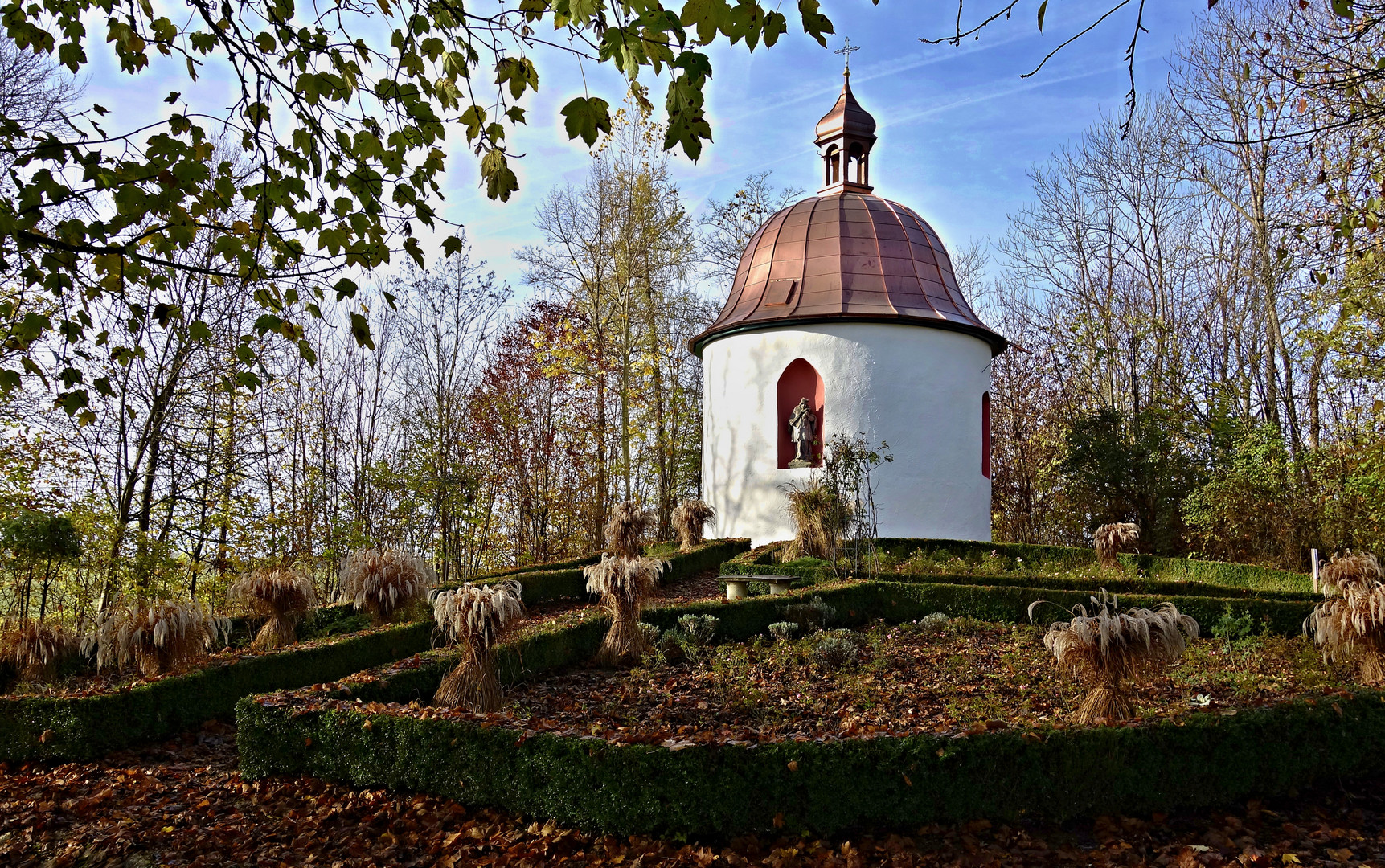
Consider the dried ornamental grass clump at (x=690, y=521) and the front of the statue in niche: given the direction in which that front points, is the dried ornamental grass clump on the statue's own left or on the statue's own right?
on the statue's own right

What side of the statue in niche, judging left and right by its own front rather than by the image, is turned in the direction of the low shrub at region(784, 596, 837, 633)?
front

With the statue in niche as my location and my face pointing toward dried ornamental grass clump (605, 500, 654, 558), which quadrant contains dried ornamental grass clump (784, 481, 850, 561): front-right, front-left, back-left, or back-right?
front-left

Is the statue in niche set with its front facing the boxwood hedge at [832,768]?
yes

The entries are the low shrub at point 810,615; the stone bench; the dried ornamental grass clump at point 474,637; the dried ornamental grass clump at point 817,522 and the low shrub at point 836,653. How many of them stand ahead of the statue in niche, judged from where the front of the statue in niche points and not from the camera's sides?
5

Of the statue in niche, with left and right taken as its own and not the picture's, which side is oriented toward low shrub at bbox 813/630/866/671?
front

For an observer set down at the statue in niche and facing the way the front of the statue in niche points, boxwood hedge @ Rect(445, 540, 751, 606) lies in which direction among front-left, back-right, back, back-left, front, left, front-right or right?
front-right

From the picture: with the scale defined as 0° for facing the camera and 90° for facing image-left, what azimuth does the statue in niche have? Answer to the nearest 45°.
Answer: approximately 0°

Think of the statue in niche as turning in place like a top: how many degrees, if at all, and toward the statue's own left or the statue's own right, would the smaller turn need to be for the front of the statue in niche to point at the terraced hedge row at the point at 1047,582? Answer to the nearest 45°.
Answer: approximately 45° to the statue's own left

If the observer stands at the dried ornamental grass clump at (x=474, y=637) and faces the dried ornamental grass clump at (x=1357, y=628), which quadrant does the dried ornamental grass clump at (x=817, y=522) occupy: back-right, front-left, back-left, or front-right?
front-left

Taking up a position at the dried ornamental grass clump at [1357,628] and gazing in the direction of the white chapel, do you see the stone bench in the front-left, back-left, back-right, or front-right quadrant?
front-left

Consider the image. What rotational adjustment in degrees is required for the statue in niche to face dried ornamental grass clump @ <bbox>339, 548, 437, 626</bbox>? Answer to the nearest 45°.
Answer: approximately 45° to its right

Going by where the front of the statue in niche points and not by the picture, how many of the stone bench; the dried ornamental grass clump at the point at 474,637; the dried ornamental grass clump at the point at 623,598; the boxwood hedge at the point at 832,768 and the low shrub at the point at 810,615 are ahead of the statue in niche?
5

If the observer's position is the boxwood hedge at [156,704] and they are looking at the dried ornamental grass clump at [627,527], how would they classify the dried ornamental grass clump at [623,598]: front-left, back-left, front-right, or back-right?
front-right

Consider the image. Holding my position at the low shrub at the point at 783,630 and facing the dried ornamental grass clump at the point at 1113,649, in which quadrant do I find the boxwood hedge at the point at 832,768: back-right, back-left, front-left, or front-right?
front-right

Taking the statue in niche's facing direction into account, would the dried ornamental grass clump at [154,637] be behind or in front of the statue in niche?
in front

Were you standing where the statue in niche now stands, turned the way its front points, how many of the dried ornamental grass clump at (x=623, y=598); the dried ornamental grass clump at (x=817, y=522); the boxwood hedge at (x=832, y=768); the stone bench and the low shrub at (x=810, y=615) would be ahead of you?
5

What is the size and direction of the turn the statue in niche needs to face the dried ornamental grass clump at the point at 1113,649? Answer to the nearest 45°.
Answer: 0° — it already faces it

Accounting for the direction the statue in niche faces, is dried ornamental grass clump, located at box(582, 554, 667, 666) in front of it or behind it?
in front
